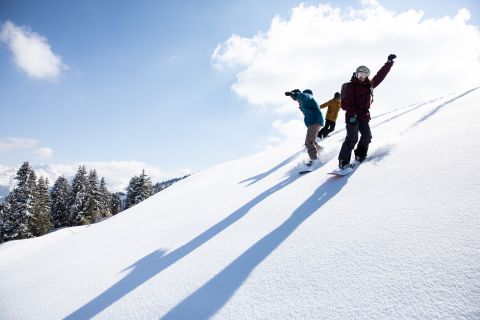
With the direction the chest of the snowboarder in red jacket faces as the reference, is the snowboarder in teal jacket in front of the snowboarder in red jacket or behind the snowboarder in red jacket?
behind

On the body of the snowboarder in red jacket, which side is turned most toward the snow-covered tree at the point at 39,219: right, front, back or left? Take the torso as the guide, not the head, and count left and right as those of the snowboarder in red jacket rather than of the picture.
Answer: back

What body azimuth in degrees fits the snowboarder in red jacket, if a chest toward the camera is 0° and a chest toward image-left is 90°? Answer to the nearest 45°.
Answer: approximately 0°

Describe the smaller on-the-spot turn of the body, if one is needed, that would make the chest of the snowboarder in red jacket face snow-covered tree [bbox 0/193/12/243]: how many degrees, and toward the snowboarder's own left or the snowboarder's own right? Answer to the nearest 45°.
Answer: approximately 90° to the snowboarder's own right
